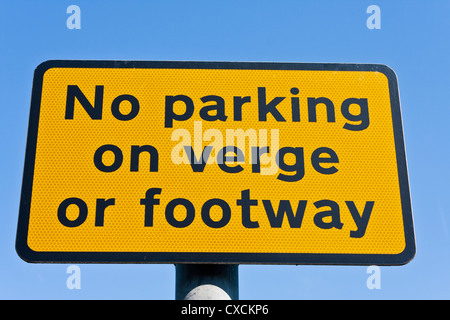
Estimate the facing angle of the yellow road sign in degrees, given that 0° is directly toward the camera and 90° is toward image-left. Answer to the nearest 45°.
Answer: approximately 0°
